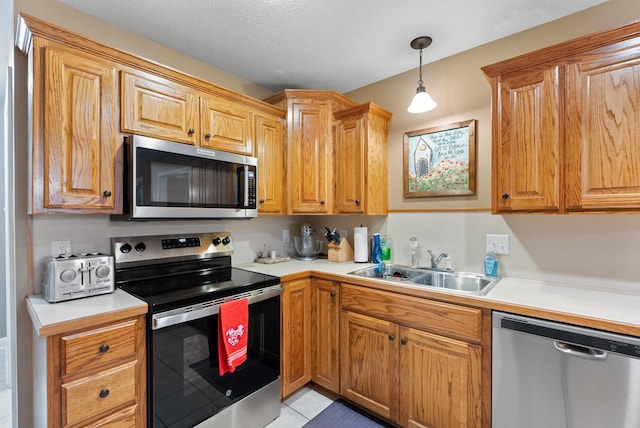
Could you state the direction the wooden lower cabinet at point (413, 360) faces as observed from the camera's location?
facing the viewer and to the left of the viewer

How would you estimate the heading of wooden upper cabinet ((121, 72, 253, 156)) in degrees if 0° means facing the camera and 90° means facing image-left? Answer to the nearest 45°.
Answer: approximately 315°

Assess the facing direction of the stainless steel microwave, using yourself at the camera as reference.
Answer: facing the viewer and to the right of the viewer

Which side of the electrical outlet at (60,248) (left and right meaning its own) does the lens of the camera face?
front

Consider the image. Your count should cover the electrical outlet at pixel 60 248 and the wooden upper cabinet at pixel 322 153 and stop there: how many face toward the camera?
2

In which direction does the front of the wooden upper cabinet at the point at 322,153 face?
toward the camera

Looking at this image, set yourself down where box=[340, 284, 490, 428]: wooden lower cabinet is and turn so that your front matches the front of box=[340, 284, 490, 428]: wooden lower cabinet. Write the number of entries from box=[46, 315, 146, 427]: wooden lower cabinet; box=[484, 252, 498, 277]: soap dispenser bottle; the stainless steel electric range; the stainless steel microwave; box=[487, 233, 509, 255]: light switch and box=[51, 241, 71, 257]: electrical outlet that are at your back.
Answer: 2

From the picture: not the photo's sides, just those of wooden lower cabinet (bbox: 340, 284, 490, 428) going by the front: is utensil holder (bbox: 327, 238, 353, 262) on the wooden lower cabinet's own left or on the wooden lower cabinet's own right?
on the wooden lower cabinet's own right
